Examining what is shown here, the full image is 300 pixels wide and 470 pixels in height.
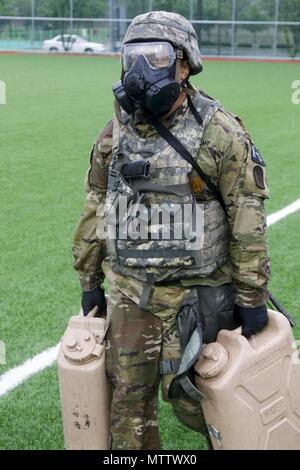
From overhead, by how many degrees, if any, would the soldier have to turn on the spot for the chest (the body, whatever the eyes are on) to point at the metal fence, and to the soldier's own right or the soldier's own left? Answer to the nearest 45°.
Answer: approximately 135° to the soldier's own right

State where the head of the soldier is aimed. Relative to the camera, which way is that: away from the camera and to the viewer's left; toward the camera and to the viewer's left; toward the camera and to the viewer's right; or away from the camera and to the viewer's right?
toward the camera and to the viewer's left

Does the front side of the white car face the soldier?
no

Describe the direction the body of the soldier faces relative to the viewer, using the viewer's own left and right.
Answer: facing the viewer and to the left of the viewer
